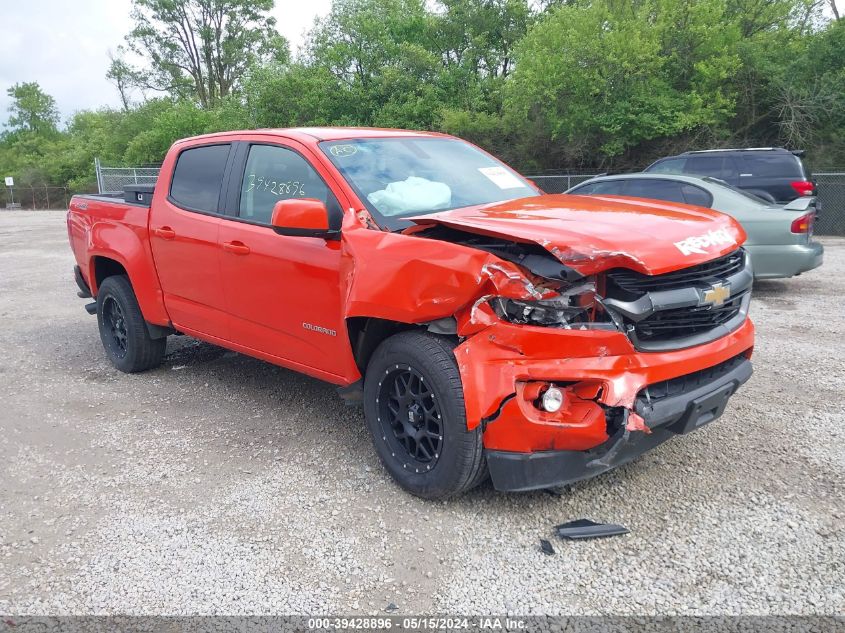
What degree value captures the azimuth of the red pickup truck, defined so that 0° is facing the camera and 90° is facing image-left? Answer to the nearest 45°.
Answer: approximately 315°

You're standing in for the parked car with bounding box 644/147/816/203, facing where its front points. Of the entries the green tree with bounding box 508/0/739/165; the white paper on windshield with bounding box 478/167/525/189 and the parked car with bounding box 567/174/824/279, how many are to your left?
2

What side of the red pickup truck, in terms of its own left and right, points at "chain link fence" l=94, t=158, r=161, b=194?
back

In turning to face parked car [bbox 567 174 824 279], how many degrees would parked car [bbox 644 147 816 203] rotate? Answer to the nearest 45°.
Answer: approximately 90° to its left

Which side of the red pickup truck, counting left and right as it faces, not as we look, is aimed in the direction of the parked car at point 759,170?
left

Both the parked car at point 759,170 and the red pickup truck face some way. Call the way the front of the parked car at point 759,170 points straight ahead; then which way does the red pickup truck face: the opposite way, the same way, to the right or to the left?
the opposite way

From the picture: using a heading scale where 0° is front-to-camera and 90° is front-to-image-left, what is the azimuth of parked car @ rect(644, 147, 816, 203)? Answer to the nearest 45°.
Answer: approximately 90°

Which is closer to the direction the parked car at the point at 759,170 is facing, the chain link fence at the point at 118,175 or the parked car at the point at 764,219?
the chain link fence
